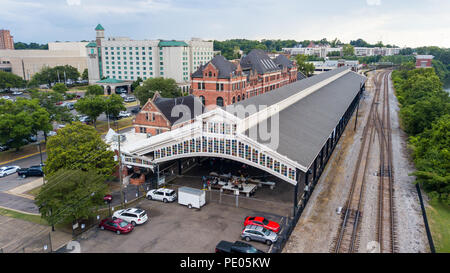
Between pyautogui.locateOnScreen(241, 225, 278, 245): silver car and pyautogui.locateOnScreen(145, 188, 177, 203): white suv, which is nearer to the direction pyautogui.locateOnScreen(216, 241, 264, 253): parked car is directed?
the silver car

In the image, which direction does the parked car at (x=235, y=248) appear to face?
to the viewer's right

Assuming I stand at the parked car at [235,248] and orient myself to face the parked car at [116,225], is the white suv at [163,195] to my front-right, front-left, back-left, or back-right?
front-right

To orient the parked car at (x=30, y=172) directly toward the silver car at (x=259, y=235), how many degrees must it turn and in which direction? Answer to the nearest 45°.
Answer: approximately 135° to its left

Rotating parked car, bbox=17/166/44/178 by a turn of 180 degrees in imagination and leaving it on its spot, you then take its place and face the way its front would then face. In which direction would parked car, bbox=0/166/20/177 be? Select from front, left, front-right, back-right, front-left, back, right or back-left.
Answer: back-left

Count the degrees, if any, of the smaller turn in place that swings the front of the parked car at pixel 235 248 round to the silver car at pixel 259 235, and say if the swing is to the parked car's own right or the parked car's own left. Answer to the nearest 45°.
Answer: approximately 45° to the parked car's own left

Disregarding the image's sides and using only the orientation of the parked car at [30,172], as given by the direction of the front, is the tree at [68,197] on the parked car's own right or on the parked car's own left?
on the parked car's own left

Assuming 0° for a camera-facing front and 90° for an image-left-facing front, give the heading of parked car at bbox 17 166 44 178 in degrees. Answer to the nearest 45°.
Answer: approximately 90°

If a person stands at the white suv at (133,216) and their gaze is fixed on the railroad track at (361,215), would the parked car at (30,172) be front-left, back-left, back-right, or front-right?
back-left

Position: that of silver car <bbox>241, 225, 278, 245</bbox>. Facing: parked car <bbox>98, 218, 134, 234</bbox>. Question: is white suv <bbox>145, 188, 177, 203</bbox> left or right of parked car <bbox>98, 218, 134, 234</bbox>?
right
